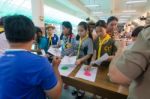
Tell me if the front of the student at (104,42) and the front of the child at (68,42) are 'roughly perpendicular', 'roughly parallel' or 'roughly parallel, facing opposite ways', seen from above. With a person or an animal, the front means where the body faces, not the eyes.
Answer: roughly parallel

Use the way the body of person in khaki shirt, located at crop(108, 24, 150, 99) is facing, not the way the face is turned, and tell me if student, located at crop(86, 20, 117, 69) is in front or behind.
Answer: in front

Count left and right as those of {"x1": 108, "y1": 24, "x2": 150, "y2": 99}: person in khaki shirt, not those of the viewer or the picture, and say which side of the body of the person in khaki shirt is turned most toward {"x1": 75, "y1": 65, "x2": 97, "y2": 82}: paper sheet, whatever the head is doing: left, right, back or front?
front

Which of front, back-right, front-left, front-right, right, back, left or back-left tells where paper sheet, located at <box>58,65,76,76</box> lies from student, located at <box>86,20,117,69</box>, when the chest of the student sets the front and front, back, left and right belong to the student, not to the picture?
front

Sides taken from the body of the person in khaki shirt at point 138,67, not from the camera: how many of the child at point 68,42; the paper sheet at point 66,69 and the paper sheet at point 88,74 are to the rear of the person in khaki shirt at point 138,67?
0

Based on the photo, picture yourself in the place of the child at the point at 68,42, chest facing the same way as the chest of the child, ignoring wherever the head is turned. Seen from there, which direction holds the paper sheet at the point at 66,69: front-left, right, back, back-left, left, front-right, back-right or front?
front-left

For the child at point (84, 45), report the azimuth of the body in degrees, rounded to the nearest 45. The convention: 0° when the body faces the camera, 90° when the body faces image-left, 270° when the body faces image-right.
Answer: approximately 45°

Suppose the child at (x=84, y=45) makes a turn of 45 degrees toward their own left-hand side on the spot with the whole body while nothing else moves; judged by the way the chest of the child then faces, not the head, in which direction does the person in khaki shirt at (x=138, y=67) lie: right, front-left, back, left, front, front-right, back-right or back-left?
front

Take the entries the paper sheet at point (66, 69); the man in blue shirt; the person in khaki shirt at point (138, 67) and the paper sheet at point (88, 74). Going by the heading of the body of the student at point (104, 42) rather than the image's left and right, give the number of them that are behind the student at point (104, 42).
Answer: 0

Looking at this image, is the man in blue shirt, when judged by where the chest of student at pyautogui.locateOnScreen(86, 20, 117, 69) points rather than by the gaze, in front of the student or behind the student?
in front

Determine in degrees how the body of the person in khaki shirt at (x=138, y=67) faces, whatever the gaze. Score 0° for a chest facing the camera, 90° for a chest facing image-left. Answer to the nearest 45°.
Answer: approximately 135°

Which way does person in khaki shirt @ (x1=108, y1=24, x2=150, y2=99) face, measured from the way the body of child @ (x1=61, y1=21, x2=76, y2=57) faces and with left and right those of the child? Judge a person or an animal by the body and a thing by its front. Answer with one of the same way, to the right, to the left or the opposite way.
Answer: to the right

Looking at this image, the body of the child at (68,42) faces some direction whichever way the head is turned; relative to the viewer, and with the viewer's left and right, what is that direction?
facing the viewer and to the left of the viewer

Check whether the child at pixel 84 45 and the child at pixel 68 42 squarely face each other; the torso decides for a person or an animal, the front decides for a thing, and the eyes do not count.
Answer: no

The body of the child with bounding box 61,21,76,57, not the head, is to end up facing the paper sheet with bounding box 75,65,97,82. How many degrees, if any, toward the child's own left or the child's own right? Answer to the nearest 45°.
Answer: approximately 45° to the child's own left

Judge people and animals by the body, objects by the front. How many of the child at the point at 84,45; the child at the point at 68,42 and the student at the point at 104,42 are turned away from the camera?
0

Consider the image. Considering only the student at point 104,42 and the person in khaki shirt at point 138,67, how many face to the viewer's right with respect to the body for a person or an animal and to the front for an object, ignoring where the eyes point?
0

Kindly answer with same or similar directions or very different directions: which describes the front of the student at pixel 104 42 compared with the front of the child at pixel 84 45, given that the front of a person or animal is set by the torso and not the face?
same or similar directions

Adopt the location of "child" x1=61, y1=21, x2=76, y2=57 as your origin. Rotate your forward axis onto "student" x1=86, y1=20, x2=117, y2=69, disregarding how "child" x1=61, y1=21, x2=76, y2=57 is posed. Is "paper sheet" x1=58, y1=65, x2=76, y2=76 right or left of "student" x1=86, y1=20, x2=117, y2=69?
right
